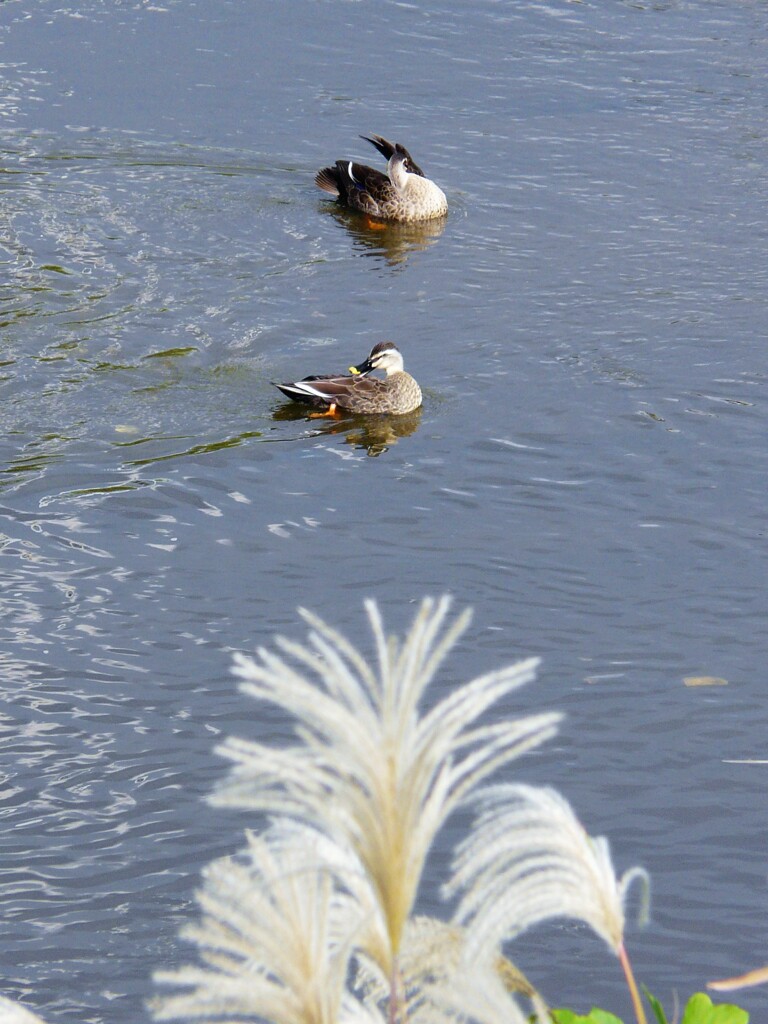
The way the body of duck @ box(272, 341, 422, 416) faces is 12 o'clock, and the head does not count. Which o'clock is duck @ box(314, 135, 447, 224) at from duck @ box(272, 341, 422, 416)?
duck @ box(314, 135, 447, 224) is roughly at 9 o'clock from duck @ box(272, 341, 422, 416).

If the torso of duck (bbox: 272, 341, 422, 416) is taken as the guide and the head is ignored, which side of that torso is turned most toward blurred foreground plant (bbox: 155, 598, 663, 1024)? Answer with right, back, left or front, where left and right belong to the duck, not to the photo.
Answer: right

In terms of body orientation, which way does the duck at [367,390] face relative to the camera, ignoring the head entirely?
to the viewer's right
